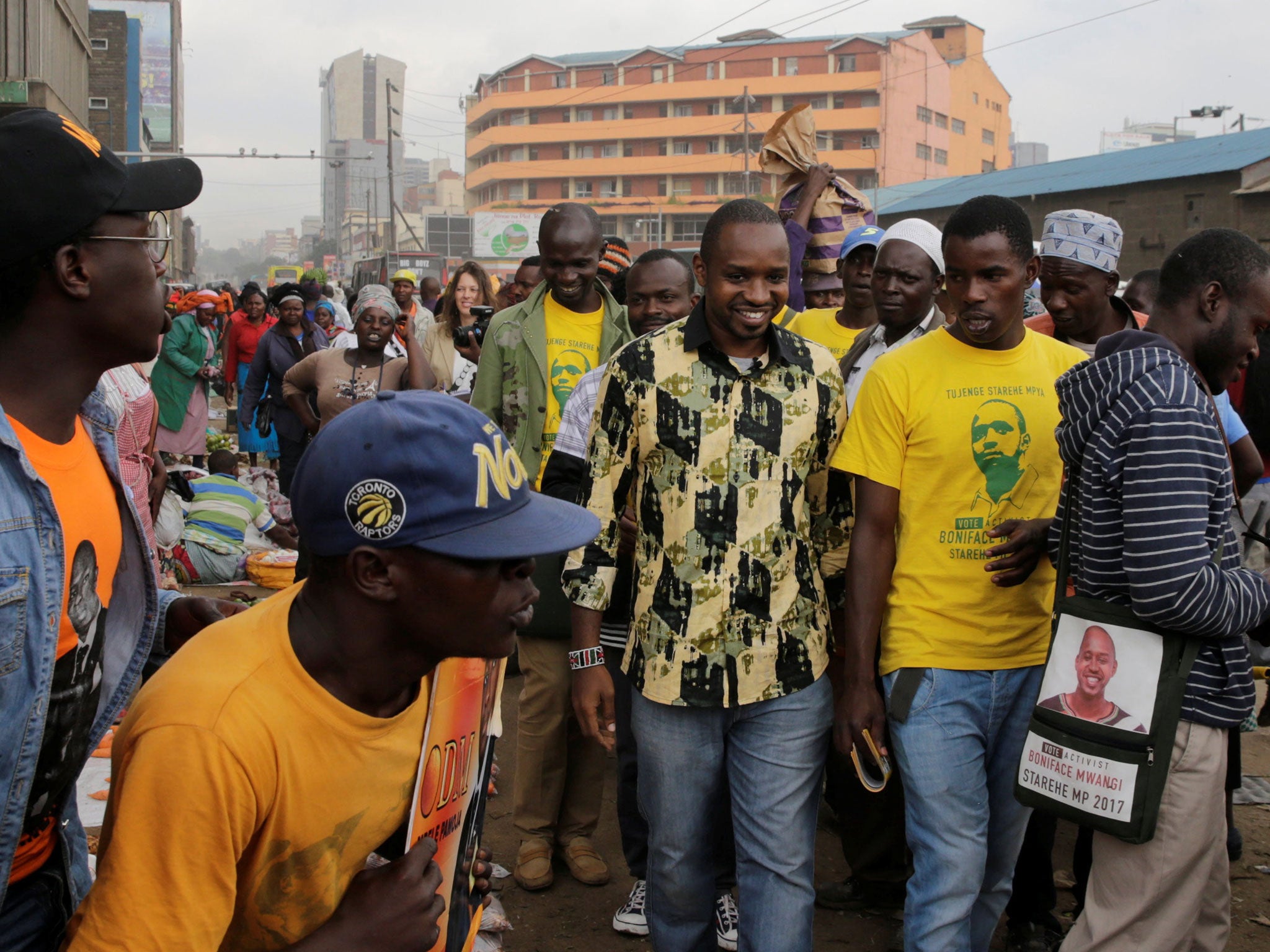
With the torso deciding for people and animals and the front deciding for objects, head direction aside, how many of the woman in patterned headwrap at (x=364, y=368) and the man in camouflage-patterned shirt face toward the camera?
2

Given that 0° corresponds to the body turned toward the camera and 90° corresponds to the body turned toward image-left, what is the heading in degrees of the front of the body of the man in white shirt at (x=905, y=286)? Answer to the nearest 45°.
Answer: approximately 45°

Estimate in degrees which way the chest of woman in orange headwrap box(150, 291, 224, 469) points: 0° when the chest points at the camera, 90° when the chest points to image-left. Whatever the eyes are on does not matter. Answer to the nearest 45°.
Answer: approximately 315°

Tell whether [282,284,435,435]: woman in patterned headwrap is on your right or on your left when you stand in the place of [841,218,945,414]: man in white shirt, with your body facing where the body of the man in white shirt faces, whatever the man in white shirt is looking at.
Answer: on your right

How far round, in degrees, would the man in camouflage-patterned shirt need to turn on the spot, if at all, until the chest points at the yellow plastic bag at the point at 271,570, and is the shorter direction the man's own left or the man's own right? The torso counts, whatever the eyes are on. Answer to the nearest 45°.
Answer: approximately 135° to the man's own right

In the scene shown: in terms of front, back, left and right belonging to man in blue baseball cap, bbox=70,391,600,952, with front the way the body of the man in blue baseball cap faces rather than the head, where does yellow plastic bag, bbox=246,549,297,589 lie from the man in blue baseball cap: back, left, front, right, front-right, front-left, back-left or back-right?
back-left
